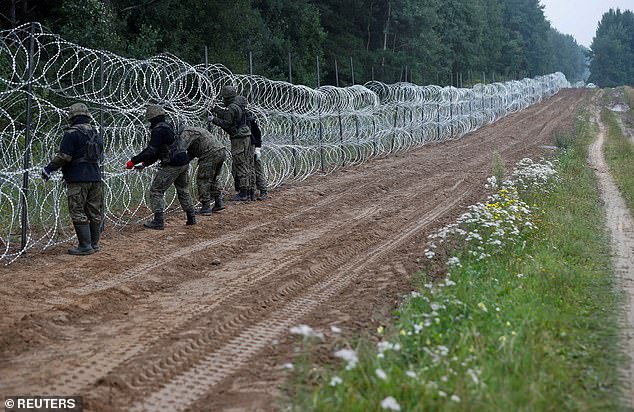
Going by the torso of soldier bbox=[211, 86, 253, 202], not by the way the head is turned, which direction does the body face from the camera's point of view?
to the viewer's left

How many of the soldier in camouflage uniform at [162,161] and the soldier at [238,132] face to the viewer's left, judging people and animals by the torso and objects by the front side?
2

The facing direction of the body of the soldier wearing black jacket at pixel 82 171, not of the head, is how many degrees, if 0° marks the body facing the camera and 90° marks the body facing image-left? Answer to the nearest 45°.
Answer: approximately 135°

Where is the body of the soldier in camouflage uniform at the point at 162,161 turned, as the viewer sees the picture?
to the viewer's left

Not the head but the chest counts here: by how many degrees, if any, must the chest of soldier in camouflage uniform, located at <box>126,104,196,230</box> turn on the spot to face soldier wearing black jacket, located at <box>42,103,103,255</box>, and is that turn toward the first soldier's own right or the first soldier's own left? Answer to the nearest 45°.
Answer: approximately 45° to the first soldier's own left

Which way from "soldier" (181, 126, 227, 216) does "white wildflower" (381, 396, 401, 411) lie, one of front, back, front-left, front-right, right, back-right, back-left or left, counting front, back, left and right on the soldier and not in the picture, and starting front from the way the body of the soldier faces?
back-left

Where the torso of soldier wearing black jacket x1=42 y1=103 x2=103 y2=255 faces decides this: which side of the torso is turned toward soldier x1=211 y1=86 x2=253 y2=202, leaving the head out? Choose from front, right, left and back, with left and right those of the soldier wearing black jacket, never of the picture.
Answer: right

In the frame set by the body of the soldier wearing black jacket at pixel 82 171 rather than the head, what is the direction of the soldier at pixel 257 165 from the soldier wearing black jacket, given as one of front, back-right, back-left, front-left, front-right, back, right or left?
right

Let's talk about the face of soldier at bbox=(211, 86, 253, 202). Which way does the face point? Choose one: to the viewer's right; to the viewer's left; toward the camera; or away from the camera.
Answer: to the viewer's left

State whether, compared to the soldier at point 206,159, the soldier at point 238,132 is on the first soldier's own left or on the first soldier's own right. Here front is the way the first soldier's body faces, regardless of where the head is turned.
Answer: on the first soldier's own right
